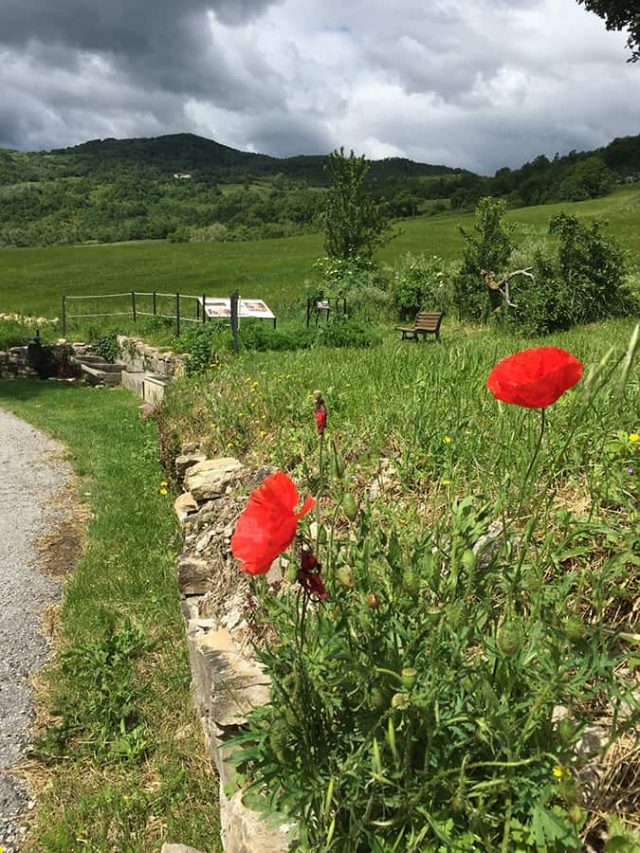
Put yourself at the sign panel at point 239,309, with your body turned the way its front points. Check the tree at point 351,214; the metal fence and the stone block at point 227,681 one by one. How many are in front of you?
1

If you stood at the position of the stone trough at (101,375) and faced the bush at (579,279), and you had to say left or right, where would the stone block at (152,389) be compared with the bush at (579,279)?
right

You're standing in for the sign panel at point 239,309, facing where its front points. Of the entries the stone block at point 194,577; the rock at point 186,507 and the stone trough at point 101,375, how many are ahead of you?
3

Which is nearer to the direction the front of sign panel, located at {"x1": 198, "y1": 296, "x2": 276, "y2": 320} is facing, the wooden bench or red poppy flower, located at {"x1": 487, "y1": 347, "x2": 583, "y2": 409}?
the red poppy flower

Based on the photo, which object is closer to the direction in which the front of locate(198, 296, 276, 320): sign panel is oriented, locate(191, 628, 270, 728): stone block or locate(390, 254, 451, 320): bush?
the stone block

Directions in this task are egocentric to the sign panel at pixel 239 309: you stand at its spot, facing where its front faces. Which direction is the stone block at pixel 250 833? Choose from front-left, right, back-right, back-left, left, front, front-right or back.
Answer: front

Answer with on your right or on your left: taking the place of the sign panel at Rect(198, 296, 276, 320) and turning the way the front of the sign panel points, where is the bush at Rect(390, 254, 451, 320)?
on your left

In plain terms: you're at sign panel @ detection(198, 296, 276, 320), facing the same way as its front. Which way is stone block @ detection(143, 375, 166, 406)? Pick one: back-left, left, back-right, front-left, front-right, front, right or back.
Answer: front-right

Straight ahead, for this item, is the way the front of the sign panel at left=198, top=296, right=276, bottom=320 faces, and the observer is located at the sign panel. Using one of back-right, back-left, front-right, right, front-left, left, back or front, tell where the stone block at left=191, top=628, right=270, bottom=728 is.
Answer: front

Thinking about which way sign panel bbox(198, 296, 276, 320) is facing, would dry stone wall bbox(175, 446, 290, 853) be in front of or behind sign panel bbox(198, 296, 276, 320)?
in front

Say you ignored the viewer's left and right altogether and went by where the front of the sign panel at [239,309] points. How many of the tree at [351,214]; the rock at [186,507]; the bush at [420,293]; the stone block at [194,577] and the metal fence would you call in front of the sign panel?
2

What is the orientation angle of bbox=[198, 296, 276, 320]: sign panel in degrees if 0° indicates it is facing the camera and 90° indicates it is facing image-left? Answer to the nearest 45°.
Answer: approximately 0°

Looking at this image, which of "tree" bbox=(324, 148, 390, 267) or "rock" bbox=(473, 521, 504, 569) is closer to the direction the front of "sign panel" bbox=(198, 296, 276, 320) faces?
the rock

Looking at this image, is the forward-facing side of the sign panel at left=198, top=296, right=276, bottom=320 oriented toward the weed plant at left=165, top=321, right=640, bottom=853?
yes

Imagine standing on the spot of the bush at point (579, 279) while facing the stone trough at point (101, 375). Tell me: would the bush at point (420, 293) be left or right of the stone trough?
right

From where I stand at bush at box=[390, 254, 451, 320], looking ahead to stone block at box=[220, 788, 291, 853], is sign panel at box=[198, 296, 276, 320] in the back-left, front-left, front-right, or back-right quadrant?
front-right

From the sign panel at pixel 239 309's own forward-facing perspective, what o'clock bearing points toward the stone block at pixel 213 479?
The stone block is roughly at 12 o'clock from the sign panel.

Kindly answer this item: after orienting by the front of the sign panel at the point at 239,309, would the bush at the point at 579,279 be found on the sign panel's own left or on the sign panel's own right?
on the sign panel's own left

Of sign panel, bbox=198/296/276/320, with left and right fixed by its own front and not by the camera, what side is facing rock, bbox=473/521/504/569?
front
